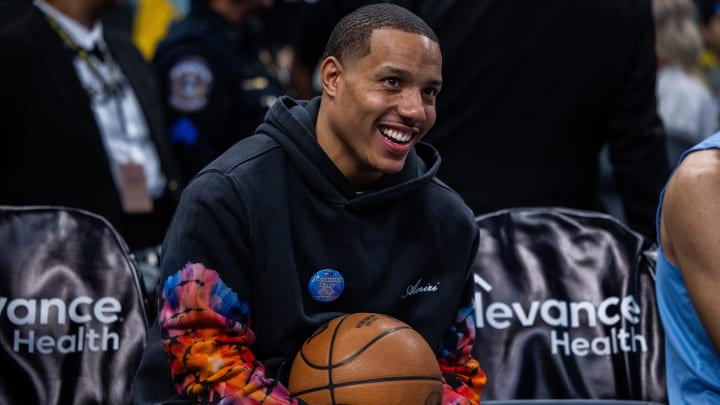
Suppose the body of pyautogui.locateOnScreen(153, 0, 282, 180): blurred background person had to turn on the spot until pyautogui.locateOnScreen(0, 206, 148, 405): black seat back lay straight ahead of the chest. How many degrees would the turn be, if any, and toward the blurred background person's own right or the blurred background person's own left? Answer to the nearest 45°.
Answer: approximately 45° to the blurred background person's own right

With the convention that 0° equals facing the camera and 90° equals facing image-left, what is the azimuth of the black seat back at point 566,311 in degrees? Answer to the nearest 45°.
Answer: approximately 0°

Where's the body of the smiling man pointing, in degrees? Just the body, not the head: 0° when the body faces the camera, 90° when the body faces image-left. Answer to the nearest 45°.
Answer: approximately 315°

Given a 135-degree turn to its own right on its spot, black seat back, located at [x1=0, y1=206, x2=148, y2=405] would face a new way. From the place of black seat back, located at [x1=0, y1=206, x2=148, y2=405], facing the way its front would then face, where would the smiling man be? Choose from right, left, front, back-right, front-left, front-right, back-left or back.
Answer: back

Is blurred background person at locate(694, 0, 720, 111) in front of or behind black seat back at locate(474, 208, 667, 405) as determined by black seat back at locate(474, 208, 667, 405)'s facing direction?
behind

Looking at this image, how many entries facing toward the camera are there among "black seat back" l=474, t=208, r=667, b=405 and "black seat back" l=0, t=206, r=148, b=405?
2

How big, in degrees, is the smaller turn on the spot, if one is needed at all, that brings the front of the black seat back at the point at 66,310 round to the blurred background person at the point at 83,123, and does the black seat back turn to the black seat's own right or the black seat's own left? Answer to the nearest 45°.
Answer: approximately 180°

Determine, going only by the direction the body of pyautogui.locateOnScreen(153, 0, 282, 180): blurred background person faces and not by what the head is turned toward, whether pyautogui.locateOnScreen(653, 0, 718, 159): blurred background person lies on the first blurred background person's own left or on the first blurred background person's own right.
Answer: on the first blurred background person's own left
